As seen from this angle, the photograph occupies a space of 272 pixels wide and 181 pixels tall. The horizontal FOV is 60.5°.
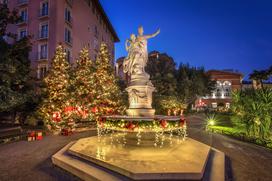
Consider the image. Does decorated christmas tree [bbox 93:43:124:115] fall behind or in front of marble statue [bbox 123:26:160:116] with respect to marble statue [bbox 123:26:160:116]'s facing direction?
behind

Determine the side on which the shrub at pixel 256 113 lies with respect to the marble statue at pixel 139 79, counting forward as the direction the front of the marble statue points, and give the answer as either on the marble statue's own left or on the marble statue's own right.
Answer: on the marble statue's own left

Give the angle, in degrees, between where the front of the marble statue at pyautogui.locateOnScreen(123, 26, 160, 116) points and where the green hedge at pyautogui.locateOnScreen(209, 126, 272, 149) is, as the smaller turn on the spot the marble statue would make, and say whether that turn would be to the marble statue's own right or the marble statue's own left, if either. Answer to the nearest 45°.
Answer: approximately 90° to the marble statue's own left

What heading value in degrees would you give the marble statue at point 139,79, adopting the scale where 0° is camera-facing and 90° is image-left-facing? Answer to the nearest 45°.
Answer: approximately 0°

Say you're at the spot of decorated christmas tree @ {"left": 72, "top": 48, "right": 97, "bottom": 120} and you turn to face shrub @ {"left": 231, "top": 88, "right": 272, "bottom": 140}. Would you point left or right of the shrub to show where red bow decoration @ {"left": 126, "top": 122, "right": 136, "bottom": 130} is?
right

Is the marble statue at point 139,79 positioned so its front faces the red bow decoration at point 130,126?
yes

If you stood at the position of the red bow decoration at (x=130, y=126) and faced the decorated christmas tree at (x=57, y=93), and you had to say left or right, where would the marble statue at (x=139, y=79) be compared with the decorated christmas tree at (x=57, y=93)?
right

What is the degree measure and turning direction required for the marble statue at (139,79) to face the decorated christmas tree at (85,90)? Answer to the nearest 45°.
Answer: approximately 135° to its right
